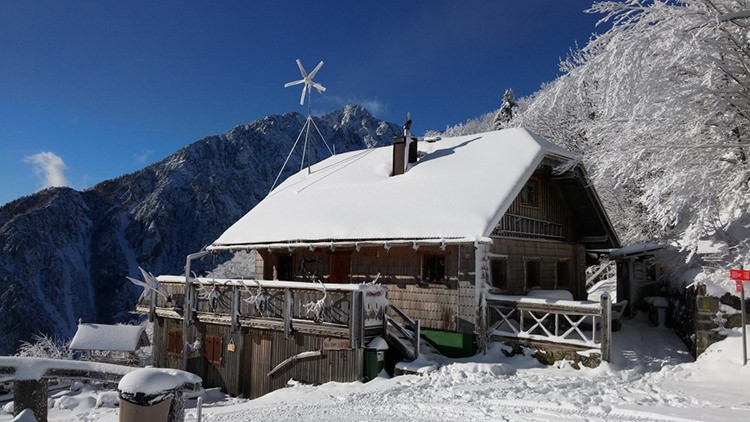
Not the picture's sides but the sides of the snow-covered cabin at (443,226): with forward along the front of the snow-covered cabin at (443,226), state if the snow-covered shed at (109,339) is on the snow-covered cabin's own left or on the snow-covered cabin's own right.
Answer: on the snow-covered cabin's own right

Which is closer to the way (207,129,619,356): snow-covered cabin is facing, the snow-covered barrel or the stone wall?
the snow-covered barrel

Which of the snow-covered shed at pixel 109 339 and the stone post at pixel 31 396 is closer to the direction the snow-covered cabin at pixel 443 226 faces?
the stone post

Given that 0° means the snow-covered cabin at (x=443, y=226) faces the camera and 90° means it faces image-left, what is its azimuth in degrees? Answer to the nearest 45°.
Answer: approximately 45°

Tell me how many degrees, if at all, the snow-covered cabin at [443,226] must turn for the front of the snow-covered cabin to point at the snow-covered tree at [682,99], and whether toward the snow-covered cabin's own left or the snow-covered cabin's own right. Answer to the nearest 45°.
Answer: approximately 90° to the snow-covered cabin's own left

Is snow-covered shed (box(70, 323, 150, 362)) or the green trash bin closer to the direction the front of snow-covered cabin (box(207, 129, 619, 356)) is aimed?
the green trash bin

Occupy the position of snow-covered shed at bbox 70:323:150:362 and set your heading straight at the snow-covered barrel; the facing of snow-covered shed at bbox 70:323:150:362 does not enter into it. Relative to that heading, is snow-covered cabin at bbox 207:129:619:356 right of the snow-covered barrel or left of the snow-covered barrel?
left

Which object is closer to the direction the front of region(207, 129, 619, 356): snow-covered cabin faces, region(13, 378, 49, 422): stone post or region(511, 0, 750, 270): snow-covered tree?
the stone post

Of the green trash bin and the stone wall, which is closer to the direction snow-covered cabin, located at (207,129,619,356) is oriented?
the green trash bin
